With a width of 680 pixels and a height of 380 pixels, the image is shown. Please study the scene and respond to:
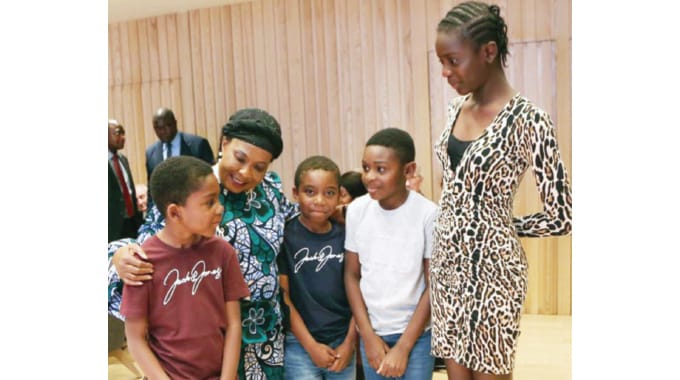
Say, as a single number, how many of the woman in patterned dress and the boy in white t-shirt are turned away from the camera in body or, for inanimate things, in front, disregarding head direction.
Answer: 0

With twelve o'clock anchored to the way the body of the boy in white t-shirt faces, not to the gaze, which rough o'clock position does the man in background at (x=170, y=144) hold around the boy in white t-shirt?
The man in background is roughly at 5 o'clock from the boy in white t-shirt.

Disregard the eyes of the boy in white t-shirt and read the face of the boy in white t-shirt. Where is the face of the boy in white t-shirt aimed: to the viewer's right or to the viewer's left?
to the viewer's left

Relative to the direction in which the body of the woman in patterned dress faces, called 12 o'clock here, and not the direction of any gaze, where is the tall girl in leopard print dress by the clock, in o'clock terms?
The tall girl in leopard print dress is roughly at 9 o'clock from the woman in patterned dress.

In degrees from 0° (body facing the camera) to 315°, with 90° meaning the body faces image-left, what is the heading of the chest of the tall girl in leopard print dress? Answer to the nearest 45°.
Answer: approximately 45°

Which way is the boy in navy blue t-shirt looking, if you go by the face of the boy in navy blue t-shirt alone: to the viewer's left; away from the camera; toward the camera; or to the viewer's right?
toward the camera

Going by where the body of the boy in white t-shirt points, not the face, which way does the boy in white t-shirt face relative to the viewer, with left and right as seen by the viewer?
facing the viewer

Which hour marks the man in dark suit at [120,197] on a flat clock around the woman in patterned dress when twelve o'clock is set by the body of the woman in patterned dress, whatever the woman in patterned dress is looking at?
The man in dark suit is roughly at 4 o'clock from the woman in patterned dress.

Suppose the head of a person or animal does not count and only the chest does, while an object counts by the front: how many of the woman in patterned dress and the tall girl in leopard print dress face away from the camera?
0

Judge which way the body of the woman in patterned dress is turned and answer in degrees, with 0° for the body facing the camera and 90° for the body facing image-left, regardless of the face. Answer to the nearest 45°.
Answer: approximately 45°

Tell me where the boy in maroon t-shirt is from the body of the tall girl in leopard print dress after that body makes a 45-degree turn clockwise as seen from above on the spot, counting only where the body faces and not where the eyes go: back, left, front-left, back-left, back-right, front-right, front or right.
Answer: front

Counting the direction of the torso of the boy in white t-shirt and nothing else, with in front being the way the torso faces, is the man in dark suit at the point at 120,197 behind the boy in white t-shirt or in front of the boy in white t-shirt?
behind

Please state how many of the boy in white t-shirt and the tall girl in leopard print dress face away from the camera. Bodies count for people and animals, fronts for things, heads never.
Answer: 0

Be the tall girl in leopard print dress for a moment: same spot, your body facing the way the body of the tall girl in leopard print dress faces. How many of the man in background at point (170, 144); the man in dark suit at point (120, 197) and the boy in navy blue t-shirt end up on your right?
3
